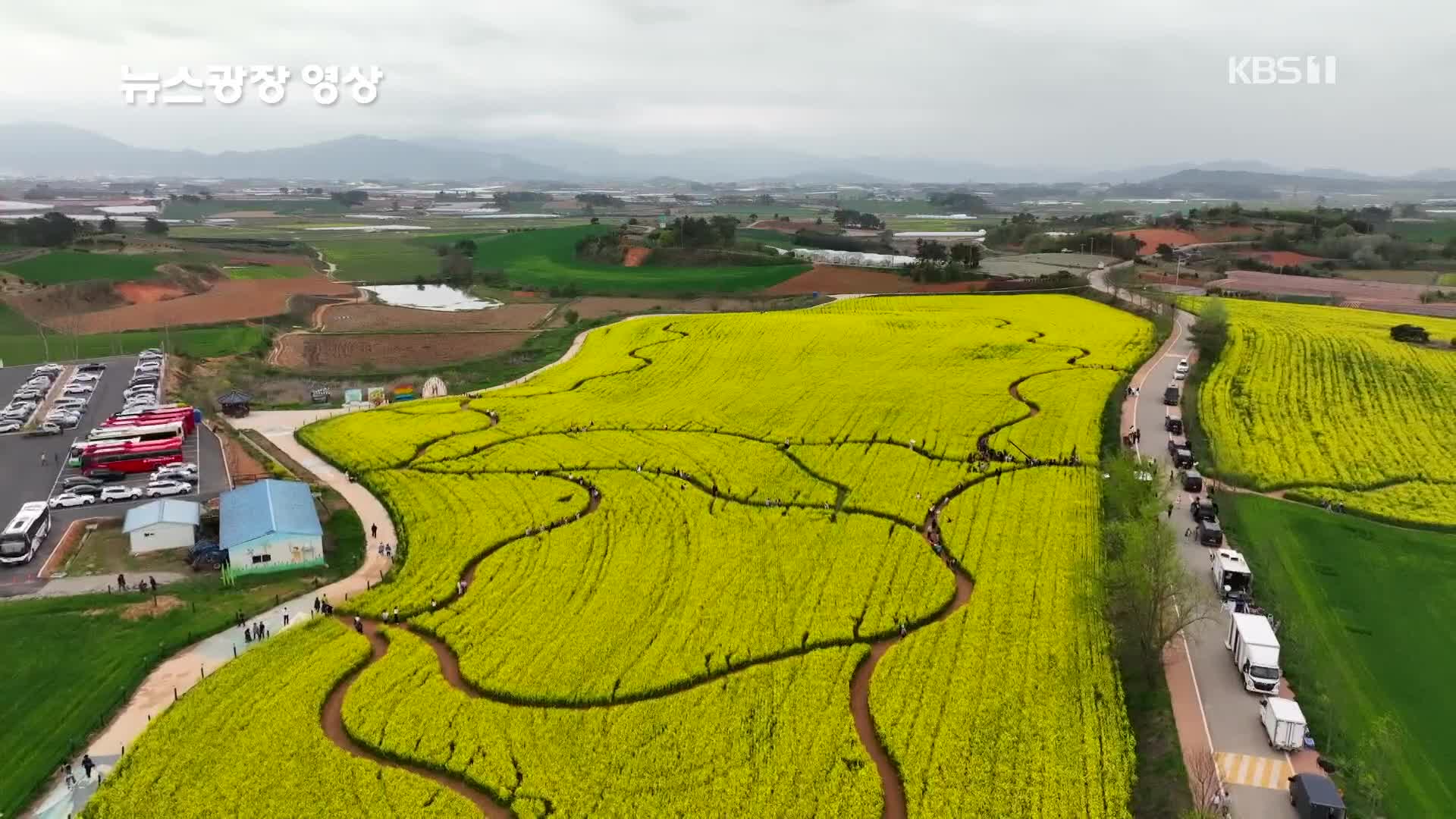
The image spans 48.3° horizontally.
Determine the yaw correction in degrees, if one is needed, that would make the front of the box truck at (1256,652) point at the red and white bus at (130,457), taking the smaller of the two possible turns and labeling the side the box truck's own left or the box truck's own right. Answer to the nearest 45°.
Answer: approximately 90° to the box truck's own right

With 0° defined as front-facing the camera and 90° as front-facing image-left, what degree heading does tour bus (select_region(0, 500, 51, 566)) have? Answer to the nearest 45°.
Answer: approximately 45°

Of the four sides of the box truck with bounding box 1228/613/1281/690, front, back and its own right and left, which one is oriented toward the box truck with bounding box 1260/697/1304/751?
front

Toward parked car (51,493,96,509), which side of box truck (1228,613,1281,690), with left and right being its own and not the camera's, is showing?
right

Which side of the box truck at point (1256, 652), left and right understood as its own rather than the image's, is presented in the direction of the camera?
front

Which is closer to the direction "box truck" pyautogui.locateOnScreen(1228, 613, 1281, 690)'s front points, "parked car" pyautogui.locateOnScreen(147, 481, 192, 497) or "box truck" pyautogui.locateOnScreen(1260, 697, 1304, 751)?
the box truck

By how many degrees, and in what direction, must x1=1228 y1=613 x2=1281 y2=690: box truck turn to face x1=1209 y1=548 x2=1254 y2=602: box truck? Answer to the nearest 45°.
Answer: approximately 180°

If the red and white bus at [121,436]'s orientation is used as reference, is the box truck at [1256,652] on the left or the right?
on its left

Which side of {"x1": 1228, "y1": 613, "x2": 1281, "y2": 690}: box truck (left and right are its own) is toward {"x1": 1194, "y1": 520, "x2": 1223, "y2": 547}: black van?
back

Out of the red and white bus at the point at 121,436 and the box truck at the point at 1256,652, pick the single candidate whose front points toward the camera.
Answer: the box truck
